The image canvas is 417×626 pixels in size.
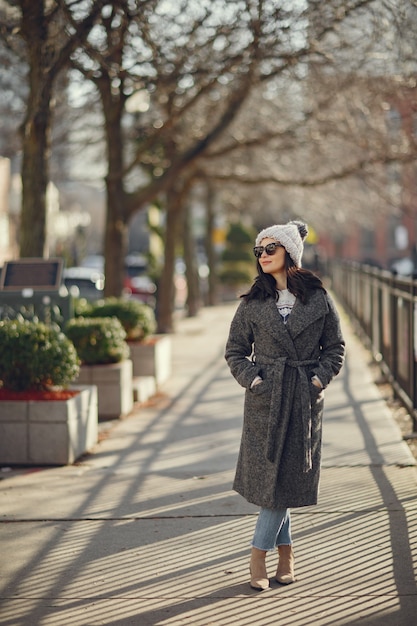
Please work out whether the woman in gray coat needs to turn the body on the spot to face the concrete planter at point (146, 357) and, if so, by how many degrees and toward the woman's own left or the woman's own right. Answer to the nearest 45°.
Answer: approximately 180°

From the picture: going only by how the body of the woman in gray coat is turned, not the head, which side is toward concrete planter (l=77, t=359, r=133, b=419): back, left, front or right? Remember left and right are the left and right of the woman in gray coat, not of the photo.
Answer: back

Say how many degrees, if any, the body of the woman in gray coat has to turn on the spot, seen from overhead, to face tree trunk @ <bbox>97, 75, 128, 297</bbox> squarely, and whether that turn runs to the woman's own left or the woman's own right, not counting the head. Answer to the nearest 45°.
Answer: approximately 180°

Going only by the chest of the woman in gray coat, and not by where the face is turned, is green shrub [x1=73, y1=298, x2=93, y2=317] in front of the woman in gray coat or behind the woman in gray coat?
behind

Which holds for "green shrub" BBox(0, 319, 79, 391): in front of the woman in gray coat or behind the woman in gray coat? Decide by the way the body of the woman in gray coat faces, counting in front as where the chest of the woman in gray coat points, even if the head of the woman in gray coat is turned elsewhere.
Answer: behind

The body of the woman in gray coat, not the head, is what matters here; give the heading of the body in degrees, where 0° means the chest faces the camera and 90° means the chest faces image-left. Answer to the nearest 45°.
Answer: approximately 0°

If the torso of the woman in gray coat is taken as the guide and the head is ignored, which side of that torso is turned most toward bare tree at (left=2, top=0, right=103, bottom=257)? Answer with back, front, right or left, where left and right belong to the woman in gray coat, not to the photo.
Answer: back
